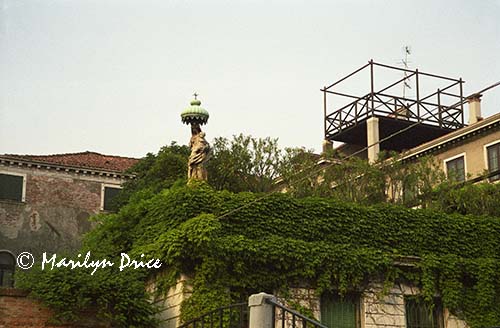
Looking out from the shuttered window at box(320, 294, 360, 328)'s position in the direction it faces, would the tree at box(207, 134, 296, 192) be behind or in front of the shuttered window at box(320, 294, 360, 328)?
behind

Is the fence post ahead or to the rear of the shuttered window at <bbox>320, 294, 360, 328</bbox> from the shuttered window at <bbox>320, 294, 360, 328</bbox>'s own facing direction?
ahead

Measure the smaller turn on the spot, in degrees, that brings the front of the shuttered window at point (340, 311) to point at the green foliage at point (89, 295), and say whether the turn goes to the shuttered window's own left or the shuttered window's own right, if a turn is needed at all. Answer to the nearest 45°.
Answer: approximately 45° to the shuttered window's own right

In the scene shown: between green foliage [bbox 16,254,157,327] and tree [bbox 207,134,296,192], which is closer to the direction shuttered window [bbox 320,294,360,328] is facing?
the green foliage

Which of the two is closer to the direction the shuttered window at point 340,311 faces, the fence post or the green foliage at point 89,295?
the fence post

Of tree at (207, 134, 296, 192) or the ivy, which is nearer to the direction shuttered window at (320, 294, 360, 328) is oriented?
the ivy

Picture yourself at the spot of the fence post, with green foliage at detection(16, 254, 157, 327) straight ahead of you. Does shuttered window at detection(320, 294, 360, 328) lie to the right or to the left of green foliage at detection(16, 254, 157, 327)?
right

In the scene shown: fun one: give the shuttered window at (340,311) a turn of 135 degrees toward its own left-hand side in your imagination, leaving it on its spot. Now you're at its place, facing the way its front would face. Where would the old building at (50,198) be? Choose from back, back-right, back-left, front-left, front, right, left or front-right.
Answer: left

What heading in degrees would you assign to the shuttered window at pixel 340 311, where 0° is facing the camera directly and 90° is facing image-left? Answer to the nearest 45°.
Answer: approximately 0°
